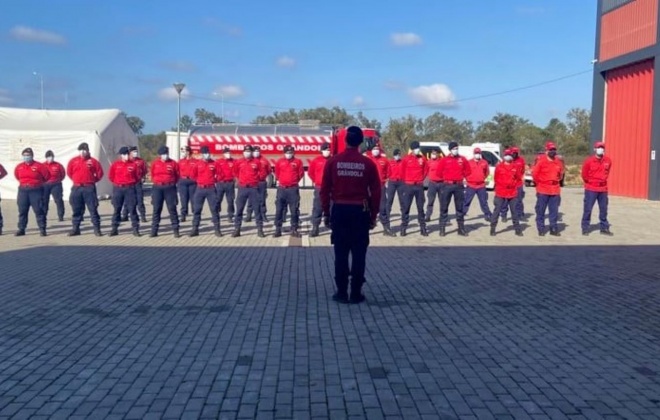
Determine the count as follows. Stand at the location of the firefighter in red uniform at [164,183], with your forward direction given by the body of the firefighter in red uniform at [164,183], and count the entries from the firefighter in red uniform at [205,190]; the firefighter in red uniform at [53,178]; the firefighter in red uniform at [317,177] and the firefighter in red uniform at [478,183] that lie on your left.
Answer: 3

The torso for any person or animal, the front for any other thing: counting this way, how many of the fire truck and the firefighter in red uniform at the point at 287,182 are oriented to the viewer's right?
1

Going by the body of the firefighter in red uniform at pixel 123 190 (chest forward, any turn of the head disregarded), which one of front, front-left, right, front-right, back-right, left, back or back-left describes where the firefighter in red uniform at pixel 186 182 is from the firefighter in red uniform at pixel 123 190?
back-left

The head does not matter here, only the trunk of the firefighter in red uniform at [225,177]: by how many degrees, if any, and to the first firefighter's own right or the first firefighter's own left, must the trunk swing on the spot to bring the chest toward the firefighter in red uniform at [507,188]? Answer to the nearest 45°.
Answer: approximately 90° to the first firefighter's own left

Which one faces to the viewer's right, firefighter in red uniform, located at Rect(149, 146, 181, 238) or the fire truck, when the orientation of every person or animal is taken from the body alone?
the fire truck

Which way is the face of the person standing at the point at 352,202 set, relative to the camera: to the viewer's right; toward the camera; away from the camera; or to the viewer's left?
away from the camera

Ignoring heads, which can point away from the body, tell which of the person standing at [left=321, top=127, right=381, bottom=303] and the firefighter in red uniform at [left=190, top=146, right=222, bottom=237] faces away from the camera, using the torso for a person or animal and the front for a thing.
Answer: the person standing

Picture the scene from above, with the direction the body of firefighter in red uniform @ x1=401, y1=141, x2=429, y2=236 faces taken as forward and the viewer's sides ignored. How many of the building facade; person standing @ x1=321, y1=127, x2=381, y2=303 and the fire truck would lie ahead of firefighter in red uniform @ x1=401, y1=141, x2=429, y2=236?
1

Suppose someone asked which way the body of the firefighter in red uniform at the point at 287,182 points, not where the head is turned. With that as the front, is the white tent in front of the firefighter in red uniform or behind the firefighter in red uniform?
behind

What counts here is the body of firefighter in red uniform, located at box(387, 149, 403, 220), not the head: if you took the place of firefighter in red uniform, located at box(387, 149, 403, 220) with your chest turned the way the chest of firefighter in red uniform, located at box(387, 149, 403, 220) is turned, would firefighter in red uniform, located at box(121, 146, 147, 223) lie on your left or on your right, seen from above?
on your right

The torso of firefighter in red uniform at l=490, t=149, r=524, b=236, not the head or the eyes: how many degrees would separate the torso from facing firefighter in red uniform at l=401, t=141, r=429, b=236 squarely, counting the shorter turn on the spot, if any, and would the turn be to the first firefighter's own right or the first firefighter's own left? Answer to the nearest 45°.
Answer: approximately 45° to the first firefighter's own right

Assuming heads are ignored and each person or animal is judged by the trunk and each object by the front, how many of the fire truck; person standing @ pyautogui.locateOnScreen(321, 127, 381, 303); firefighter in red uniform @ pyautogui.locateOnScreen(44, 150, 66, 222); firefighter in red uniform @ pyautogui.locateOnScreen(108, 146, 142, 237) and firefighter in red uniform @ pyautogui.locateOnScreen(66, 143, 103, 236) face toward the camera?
3

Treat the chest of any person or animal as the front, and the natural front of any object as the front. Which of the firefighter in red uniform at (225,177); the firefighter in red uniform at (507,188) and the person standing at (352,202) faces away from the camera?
the person standing

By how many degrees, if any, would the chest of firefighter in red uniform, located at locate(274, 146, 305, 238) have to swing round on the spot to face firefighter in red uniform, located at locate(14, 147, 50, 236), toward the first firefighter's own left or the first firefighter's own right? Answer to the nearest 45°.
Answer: approximately 90° to the first firefighter's own right

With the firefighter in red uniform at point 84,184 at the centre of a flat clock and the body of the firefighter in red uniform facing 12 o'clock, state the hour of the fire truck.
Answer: The fire truck is roughly at 7 o'clock from the firefighter in red uniform.

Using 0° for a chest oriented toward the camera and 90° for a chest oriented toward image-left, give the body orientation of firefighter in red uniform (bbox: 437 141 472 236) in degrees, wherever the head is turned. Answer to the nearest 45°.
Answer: approximately 0°
